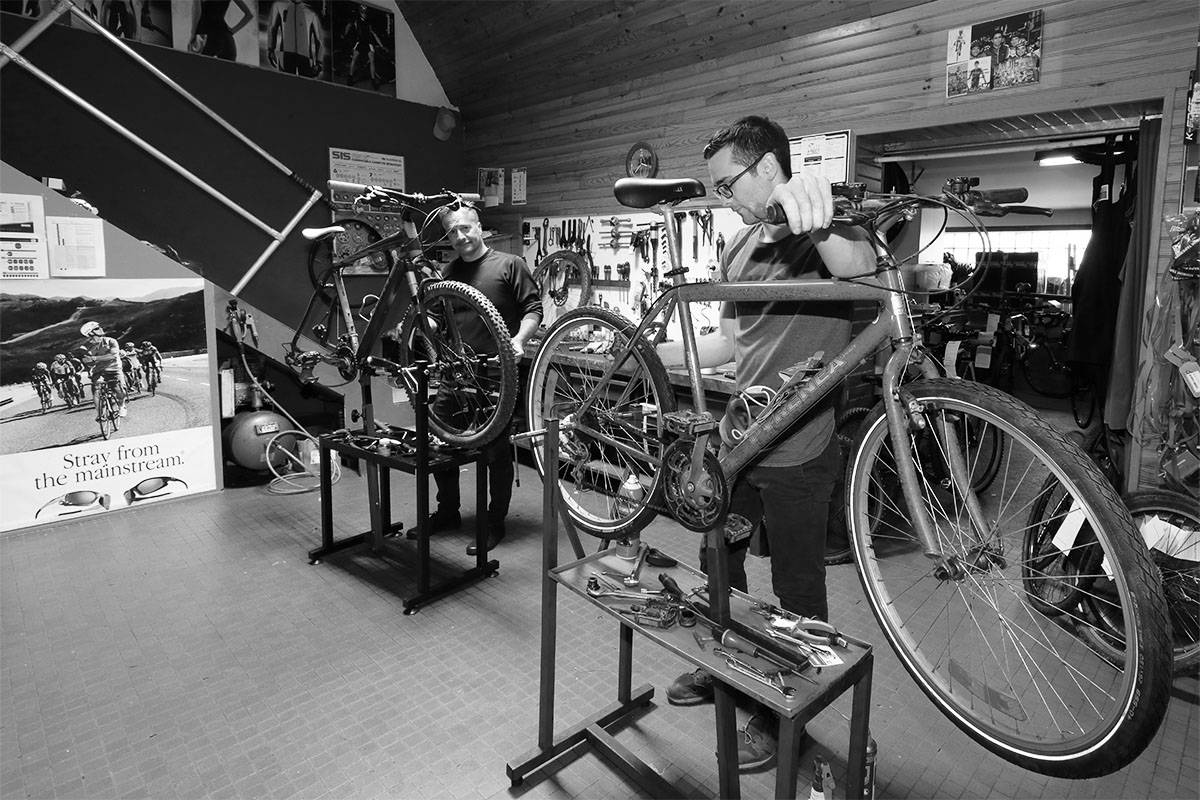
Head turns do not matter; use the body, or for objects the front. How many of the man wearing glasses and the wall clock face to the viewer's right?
0

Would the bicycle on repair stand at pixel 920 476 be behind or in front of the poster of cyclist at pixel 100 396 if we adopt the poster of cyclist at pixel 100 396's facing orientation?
in front

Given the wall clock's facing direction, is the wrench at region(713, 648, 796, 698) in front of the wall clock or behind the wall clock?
in front

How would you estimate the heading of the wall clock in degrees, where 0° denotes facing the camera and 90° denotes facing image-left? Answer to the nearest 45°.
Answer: approximately 0°

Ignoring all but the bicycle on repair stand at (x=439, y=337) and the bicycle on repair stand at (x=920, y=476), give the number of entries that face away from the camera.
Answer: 0

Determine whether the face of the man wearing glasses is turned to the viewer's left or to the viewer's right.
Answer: to the viewer's left

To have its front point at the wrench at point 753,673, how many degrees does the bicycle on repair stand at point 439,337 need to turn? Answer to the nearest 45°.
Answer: approximately 45° to its right

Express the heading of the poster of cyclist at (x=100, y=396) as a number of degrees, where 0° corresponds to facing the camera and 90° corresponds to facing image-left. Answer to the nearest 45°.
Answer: approximately 315°

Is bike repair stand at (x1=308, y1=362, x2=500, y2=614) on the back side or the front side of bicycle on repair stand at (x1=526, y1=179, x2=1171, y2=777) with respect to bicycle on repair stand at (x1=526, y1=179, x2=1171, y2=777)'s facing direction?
on the back side

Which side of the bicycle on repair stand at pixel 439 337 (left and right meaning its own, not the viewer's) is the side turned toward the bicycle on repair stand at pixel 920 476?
front

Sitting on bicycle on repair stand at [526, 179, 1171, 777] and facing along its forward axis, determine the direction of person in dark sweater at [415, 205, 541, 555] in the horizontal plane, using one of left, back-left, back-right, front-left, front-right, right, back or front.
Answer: back

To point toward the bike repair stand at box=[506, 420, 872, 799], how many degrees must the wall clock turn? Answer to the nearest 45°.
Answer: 0° — it already faces it

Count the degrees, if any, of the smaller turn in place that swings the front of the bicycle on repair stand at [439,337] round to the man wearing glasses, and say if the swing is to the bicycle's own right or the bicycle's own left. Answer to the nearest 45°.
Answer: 0° — it already faces them
